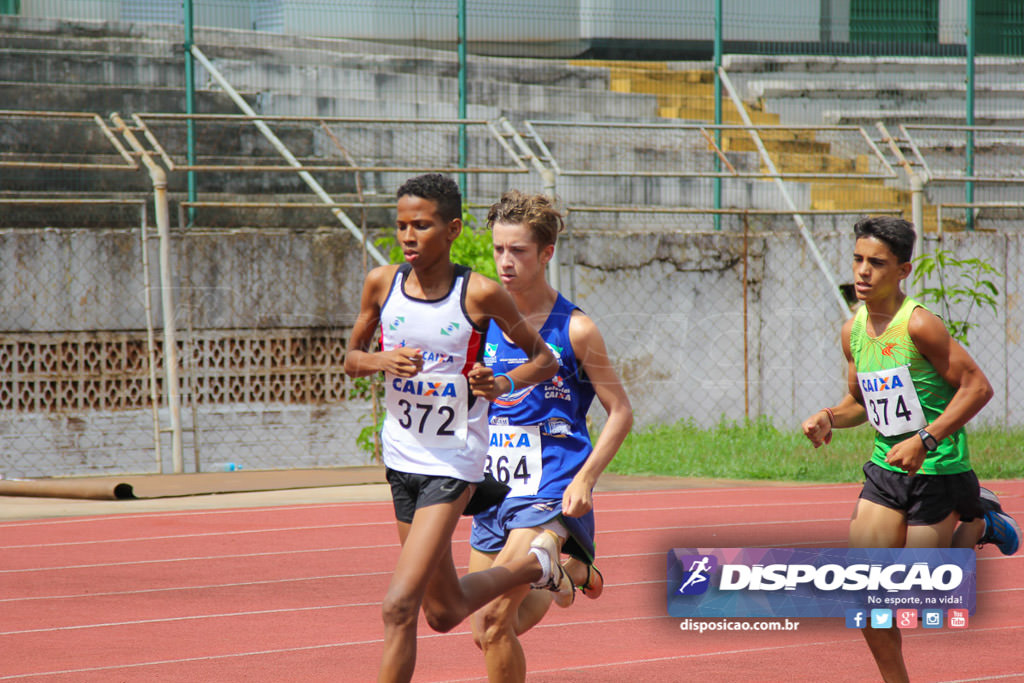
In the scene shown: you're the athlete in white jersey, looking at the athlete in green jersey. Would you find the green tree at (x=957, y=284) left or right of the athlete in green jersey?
left

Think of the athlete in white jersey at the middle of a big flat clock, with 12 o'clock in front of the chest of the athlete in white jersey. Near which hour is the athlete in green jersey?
The athlete in green jersey is roughly at 7 o'clock from the athlete in white jersey.

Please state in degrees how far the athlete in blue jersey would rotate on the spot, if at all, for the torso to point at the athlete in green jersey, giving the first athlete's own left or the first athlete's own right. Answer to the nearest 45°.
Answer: approximately 135° to the first athlete's own left

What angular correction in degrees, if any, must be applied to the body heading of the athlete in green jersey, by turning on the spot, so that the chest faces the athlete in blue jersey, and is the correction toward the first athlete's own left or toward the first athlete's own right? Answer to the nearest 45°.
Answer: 0° — they already face them

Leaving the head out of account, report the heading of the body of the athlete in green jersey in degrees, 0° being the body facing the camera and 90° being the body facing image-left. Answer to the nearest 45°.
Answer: approximately 45°

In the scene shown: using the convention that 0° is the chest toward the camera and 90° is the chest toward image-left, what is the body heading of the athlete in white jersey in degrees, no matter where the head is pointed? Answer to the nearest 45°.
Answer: approximately 45°

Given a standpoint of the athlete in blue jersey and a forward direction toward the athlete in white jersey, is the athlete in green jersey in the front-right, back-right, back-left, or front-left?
back-left
